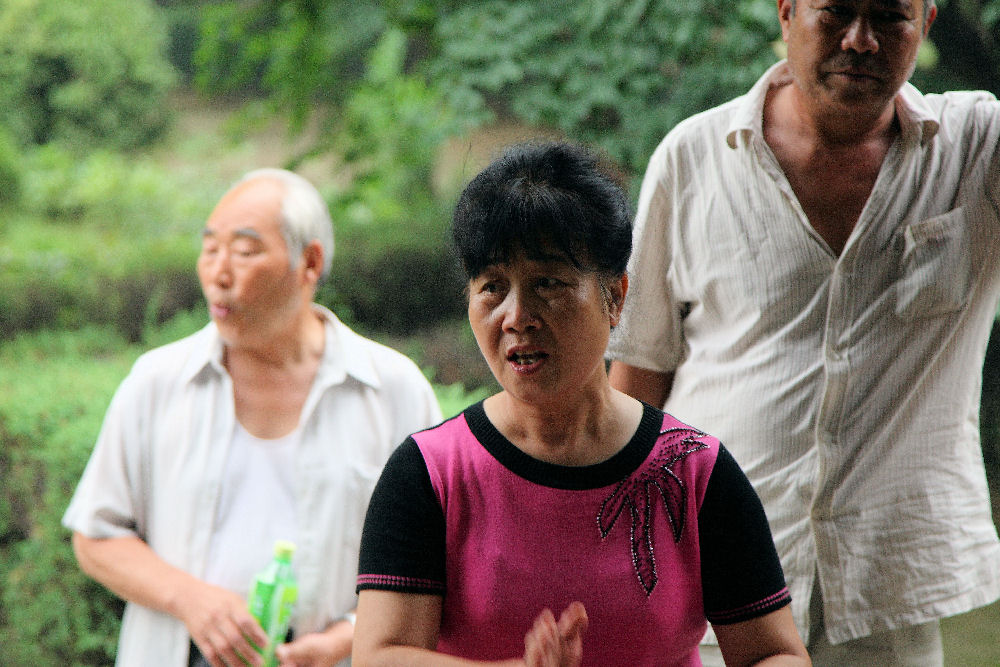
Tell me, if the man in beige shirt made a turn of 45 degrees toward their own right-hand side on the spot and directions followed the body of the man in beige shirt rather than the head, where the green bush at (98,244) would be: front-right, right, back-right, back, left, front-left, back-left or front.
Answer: right

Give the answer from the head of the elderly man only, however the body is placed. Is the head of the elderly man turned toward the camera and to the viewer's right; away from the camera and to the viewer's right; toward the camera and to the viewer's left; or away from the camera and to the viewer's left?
toward the camera and to the viewer's left

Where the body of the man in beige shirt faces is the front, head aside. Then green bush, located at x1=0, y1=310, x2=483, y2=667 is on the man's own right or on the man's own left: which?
on the man's own right

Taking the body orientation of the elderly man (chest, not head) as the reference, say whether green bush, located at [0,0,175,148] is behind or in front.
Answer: behind

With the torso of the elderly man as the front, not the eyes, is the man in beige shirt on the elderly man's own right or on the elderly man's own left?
on the elderly man's own left

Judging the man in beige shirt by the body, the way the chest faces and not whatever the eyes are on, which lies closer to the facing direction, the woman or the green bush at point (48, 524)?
the woman

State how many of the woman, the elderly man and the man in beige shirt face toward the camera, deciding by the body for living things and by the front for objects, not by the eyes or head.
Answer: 3

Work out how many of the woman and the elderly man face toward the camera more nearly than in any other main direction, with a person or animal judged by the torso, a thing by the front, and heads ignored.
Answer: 2

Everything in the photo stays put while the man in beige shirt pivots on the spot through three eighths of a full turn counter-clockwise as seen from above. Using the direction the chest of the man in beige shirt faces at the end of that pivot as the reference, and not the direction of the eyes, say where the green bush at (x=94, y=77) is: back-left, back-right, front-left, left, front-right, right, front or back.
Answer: left

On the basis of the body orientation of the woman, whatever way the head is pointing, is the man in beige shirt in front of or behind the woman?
behind
